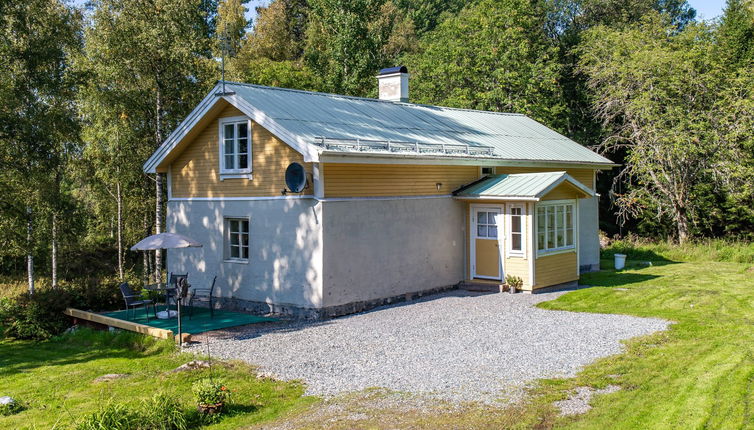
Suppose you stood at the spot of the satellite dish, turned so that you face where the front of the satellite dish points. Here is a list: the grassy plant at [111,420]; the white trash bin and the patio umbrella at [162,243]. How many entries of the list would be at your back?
1

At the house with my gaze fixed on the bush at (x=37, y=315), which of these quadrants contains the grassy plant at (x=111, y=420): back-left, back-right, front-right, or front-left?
front-left

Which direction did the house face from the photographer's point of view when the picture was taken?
facing the viewer and to the right of the viewer

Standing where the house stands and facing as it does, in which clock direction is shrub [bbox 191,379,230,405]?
The shrub is roughly at 2 o'clock from the house.

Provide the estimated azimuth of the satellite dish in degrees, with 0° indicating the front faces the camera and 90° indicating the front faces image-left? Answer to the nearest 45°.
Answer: approximately 45°

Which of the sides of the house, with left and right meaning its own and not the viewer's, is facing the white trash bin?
left

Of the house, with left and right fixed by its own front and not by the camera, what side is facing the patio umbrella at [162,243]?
right

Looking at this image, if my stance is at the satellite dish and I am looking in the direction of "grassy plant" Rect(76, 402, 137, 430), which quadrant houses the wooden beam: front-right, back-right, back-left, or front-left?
front-right

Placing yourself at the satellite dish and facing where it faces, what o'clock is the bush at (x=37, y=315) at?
The bush is roughly at 2 o'clock from the satellite dish.

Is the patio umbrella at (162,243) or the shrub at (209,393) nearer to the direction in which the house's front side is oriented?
the shrub

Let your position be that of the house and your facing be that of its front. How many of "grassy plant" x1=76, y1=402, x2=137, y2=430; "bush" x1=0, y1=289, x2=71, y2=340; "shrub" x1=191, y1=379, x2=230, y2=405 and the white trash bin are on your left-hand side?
1
